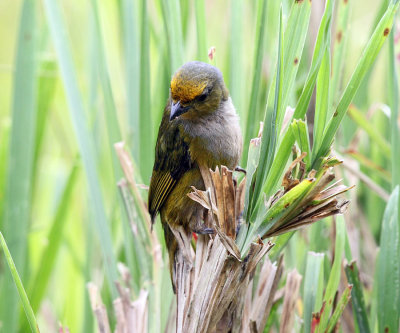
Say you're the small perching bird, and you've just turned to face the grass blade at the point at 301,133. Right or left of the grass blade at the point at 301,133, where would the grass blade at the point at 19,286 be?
right

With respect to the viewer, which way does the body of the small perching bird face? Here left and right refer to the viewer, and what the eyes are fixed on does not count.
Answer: facing the viewer and to the right of the viewer

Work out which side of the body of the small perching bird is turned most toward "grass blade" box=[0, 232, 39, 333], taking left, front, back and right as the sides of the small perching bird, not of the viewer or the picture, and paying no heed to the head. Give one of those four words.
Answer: right
